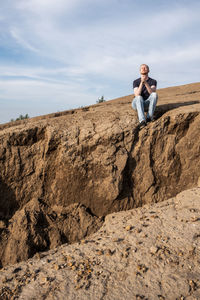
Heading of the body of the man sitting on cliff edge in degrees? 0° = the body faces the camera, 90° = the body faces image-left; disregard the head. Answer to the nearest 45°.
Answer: approximately 0°
